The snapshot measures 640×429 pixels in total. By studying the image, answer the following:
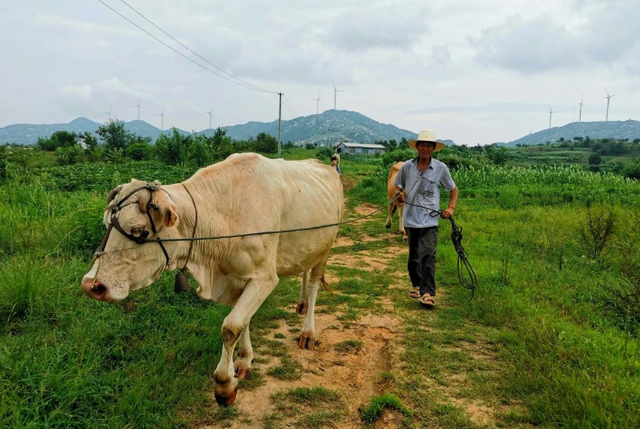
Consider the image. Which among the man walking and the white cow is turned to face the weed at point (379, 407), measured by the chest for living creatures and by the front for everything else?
the man walking

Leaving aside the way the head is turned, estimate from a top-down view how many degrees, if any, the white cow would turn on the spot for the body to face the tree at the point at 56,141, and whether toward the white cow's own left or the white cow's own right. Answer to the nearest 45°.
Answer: approximately 135° to the white cow's own right

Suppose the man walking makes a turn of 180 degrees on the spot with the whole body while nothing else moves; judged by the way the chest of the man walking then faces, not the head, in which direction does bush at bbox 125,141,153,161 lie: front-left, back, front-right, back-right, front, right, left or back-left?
front-left

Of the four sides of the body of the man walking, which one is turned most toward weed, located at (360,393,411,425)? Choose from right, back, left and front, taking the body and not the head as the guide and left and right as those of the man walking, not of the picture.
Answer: front

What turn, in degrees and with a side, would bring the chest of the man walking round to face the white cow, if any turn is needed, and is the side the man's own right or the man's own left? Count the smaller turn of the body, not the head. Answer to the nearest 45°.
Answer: approximately 45° to the man's own right

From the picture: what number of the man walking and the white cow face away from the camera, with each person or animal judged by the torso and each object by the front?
0

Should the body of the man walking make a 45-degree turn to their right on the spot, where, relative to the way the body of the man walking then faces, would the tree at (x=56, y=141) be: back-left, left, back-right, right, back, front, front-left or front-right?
right

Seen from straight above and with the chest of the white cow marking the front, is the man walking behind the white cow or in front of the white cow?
behind

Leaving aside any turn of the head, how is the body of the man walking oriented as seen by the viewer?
toward the camera

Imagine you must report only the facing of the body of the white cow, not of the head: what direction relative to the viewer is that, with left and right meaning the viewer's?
facing the viewer and to the left of the viewer

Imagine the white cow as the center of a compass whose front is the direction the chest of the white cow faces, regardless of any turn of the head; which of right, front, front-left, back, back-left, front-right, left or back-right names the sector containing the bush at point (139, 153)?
back-right
